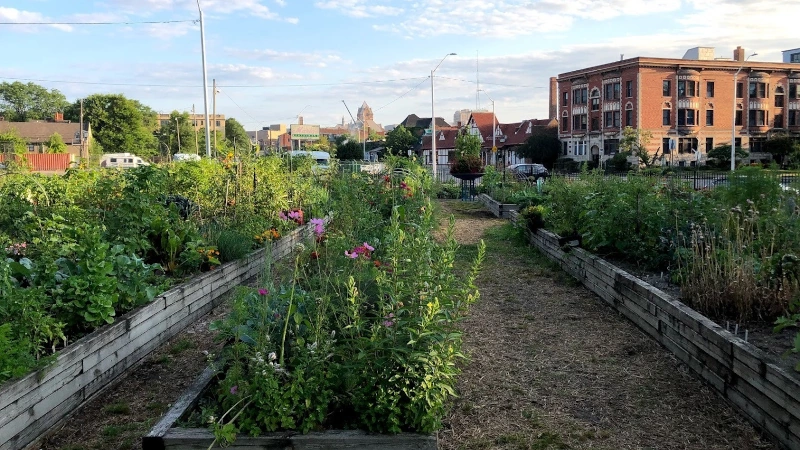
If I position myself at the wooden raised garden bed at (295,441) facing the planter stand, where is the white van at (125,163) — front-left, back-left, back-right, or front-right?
front-left

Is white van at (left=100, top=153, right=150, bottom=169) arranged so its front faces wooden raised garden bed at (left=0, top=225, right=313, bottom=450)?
no

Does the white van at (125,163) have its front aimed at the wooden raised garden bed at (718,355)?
no

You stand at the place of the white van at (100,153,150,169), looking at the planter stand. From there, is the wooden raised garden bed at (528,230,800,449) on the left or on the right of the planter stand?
right

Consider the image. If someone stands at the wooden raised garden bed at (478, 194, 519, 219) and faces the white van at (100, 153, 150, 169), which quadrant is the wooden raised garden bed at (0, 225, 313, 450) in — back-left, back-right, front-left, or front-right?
back-left

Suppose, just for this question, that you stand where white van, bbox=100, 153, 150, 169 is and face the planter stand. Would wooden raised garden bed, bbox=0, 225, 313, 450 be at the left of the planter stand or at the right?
right

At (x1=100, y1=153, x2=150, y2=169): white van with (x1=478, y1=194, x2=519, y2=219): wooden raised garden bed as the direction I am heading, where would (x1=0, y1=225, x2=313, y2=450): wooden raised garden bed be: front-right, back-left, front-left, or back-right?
front-right

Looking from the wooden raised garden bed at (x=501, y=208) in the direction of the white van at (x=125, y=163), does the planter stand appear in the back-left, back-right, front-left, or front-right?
front-right
